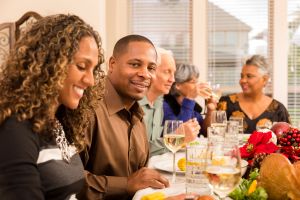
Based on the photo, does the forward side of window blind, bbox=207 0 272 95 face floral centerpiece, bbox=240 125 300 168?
yes

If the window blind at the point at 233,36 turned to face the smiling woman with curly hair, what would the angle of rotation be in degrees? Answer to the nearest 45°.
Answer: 0° — it already faces them

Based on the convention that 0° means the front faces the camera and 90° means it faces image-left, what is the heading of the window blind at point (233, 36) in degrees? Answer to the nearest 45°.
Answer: approximately 0°

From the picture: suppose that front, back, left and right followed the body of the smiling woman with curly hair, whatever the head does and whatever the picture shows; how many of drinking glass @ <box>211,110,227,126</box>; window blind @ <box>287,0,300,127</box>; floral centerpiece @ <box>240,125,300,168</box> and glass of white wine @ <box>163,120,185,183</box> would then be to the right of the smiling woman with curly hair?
0

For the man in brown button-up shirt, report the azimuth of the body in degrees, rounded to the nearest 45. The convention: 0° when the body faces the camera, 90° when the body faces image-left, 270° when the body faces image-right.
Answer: approximately 315°

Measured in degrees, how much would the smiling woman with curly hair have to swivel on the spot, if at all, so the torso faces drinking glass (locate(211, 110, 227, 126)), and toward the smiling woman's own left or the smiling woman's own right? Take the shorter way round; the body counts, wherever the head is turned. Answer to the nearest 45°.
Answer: approximately 90° to the smiling woman's own left

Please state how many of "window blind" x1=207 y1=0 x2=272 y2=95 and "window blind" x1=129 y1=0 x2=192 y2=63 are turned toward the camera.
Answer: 2

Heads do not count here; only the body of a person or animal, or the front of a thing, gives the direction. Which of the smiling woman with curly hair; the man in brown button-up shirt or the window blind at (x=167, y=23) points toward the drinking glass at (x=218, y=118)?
the window blind

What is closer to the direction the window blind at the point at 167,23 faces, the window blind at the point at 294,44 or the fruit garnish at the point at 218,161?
the fruit garnish

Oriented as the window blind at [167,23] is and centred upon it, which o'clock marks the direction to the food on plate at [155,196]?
The food on plate is roughly at 12 o'clock from the window blind.

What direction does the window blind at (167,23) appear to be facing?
toward the camera

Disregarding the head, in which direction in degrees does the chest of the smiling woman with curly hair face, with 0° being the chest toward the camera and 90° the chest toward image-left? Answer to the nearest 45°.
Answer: approximately 315°
